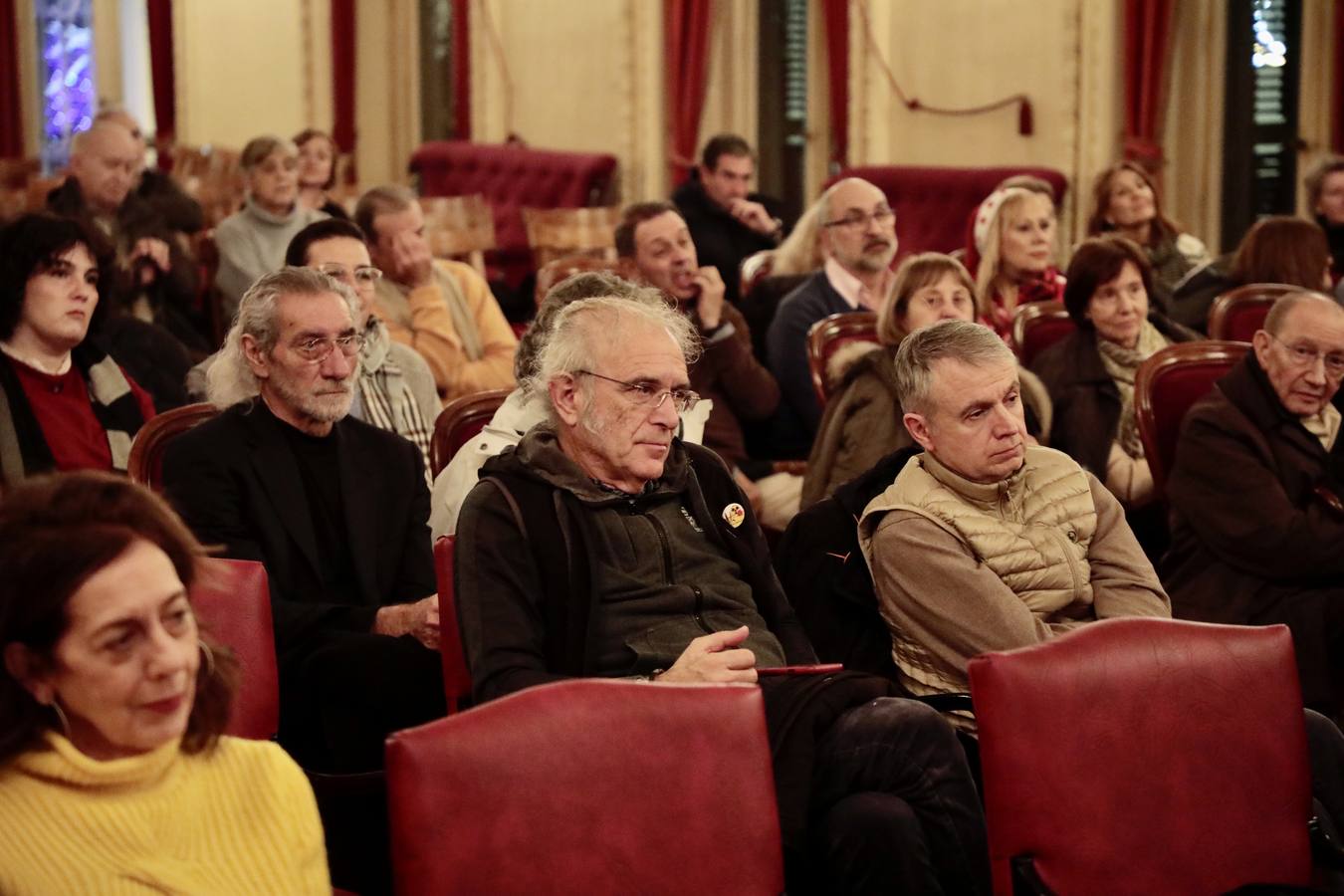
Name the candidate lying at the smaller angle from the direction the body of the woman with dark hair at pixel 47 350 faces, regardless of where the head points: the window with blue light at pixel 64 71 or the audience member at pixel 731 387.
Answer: the audience member

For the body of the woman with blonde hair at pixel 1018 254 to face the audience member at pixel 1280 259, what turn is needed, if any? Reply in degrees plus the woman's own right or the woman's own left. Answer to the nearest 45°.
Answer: approximately 45° to the woman's own left

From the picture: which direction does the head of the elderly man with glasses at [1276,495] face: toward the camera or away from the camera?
toward the camera

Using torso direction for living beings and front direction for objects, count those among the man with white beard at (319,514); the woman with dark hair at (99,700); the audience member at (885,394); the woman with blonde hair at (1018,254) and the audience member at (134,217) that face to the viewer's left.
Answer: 0

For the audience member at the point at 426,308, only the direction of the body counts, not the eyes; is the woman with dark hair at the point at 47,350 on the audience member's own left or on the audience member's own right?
on the audience member's own right

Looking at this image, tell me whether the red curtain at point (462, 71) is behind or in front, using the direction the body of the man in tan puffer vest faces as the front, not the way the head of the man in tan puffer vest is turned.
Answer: behind

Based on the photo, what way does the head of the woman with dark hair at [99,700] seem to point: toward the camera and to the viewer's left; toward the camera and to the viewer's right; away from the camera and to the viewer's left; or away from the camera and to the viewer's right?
toward the camera and to the viewer's right

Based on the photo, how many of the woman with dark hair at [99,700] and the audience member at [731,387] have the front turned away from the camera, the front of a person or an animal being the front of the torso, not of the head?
0

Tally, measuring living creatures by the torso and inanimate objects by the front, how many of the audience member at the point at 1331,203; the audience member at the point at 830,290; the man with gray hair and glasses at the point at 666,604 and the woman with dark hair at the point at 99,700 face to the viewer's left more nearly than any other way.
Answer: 0

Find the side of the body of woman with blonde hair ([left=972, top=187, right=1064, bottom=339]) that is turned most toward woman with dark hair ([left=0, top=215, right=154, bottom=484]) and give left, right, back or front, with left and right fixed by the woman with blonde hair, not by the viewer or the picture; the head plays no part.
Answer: right

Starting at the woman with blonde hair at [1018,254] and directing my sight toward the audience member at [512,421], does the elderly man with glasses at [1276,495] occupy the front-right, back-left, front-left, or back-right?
front-left

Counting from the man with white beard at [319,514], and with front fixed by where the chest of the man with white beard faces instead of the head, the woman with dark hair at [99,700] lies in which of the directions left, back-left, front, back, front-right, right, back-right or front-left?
front-right

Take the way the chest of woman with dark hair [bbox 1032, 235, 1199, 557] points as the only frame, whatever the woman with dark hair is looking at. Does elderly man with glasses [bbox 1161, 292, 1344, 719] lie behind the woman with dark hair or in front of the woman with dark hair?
in front

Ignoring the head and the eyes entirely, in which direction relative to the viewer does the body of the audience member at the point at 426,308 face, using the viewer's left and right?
facing the viewer and to the right of the viewer

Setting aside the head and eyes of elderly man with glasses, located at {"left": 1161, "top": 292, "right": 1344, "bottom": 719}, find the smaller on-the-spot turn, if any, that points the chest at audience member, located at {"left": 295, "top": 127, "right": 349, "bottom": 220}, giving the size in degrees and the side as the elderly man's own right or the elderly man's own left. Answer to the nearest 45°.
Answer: approximately 180°

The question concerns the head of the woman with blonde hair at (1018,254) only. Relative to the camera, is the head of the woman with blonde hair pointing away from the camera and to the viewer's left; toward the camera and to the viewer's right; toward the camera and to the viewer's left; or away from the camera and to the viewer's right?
toward the camera and to the viewer's right

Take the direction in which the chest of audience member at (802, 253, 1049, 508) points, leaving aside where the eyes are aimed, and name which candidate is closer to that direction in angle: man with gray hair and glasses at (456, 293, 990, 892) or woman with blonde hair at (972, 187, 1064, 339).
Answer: the man with gray hair and glasses
